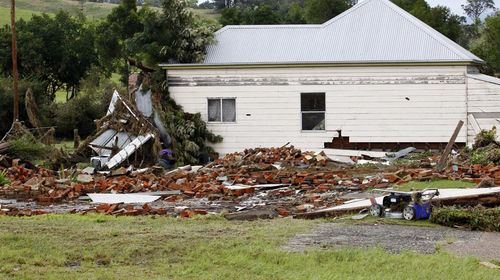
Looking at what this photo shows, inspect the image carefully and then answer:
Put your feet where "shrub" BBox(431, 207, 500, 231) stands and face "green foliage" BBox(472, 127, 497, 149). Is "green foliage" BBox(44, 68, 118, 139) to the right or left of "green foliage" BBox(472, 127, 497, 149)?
left

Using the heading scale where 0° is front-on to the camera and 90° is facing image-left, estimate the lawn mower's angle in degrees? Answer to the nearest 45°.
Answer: approximately 90°

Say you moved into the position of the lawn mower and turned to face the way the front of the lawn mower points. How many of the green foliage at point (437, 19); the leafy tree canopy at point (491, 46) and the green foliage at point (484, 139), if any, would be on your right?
3

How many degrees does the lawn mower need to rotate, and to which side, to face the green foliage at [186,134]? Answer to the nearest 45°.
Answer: approximately 45° to its right

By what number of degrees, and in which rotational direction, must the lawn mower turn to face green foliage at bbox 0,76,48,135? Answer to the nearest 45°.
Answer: approximately 45° to its right
